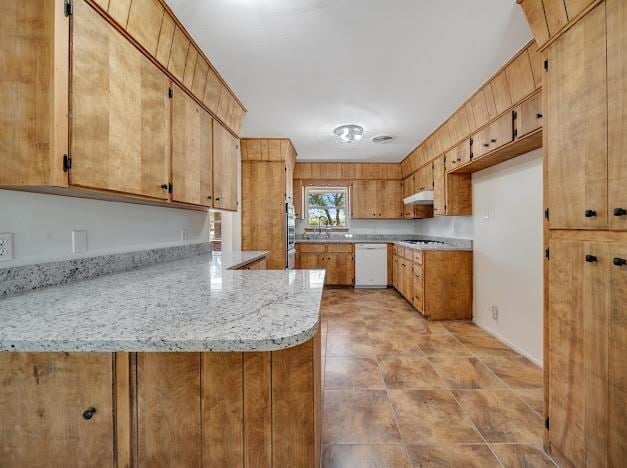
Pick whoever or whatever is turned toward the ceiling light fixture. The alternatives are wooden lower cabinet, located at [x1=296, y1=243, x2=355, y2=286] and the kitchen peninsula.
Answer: the wooden lower cabinet

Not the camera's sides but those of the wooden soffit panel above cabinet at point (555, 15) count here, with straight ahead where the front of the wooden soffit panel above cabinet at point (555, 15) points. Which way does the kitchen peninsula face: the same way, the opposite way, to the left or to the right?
to the left

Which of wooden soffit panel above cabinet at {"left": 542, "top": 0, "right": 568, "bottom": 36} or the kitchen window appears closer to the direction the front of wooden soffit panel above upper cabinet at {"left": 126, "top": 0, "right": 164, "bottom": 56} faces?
the wooden soffit panel above cabinet

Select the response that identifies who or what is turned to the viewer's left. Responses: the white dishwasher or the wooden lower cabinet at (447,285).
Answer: the wooden lower cabinet

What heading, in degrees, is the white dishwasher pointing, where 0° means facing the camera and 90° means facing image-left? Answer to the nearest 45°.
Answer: approximately 0°

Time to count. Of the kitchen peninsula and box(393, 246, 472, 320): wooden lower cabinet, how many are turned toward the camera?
1
